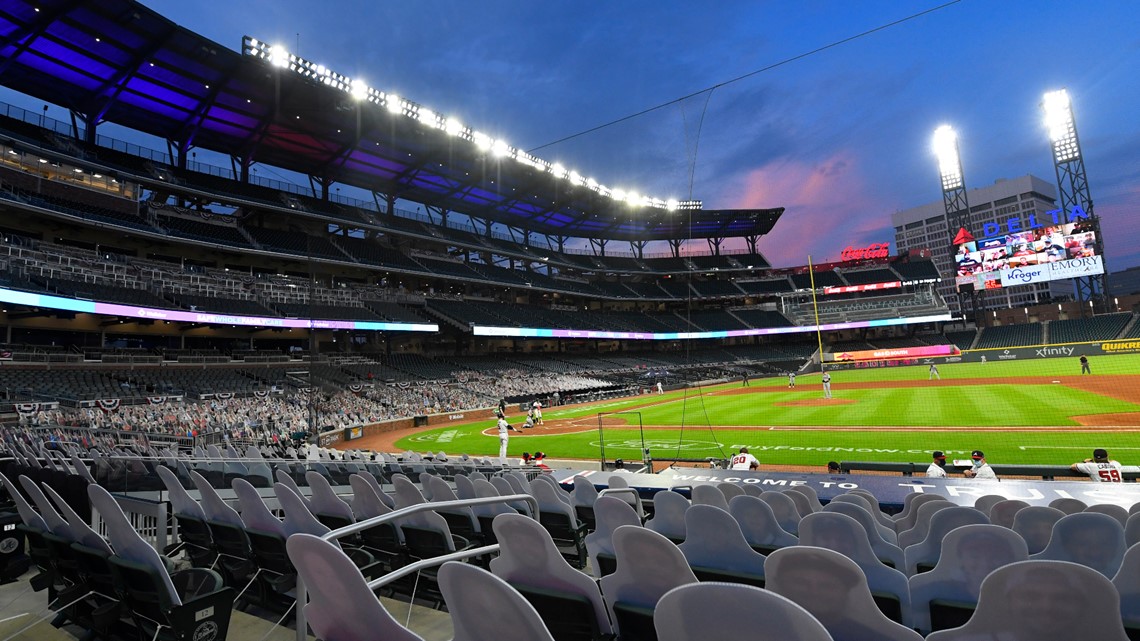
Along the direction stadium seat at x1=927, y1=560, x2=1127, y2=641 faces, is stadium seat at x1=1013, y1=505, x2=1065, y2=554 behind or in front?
in front

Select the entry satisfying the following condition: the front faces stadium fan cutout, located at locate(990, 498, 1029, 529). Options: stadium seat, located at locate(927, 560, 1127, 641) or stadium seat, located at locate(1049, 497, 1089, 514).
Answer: stadium seat, located at locate(927, 560, 1127, 641)

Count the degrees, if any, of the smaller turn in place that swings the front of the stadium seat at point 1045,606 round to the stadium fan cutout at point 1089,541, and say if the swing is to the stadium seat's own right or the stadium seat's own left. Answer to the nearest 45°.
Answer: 0° — it already faces it

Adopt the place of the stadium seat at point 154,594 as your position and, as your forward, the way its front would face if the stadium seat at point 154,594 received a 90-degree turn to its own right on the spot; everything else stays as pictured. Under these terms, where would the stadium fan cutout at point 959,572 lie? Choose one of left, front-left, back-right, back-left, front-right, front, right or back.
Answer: front

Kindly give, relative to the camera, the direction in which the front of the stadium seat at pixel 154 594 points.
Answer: facing away from the viewer and to the right of the viewer

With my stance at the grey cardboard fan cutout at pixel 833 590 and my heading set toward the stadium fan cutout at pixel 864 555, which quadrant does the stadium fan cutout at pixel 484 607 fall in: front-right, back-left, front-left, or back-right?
back-left

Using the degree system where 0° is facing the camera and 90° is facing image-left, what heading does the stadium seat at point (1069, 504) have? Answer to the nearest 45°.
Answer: approximately 180°

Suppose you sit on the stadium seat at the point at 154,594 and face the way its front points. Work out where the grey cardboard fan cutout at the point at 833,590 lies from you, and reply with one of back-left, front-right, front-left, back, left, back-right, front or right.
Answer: right

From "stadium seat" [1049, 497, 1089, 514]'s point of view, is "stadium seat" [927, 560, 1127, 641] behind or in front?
behind

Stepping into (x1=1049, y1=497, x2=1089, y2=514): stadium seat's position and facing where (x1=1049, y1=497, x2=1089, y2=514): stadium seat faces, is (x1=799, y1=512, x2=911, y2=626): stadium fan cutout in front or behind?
behind

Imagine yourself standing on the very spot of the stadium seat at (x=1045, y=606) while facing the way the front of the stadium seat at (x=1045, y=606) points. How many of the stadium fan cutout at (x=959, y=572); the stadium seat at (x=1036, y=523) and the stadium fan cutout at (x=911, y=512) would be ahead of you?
3

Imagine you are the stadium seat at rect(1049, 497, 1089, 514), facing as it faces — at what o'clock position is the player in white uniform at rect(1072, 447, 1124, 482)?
The player in white uniform is roughly at 12 o'clock from the stadium seat.

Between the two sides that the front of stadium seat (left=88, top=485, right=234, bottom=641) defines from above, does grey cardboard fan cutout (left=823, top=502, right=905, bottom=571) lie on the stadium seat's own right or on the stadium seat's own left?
on the stadium seat's own right

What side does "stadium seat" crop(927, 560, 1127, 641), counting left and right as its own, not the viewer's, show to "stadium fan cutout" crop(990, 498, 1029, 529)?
front

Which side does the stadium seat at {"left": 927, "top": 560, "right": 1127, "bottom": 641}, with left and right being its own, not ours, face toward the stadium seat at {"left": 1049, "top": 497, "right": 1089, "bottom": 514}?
front

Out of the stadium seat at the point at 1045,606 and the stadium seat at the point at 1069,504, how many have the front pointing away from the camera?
2

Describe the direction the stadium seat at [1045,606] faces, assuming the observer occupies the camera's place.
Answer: facing away from the viewer
